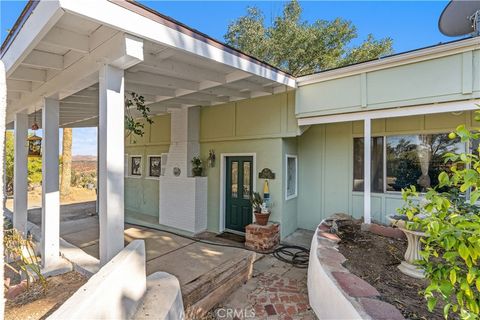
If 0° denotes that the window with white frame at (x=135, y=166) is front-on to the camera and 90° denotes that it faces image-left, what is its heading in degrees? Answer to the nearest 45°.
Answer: approximately 0°

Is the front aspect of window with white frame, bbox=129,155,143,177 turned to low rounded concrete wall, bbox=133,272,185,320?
yes

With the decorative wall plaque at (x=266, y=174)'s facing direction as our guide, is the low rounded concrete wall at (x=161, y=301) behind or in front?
in front

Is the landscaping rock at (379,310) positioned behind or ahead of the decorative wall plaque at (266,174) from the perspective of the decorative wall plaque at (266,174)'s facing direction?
ahead

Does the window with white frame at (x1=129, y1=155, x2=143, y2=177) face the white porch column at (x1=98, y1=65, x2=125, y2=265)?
yes

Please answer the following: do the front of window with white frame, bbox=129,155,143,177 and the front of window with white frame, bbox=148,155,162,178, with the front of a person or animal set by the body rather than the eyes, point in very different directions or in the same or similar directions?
same or similar directions

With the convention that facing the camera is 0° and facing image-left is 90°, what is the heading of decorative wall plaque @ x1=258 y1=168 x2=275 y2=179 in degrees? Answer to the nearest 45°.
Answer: approximately 0°

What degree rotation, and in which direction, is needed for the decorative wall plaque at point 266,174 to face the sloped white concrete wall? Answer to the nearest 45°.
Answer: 0° — it already faces it

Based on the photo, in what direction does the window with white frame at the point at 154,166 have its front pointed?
toward the camera

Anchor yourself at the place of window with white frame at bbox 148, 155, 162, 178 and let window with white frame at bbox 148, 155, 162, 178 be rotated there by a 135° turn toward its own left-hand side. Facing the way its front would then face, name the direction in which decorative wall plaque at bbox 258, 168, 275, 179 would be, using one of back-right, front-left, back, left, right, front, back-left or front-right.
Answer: right

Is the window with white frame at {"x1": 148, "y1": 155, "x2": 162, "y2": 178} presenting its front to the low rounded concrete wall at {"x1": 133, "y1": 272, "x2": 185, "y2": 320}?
yes

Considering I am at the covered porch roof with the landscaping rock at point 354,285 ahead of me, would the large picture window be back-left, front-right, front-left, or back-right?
front-left

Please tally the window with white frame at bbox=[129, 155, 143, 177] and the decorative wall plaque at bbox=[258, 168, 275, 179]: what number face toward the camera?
2

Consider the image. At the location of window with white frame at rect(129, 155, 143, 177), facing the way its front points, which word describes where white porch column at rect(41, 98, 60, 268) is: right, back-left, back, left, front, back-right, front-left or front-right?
front
